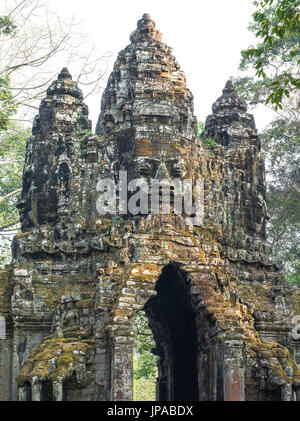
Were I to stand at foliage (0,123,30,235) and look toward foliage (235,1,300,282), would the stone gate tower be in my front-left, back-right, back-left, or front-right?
front-right

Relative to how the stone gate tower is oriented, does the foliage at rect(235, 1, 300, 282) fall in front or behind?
behind

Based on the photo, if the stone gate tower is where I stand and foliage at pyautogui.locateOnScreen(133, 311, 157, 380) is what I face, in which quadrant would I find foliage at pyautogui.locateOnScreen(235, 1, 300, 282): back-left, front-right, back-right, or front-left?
front-right

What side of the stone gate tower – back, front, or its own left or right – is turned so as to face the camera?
front

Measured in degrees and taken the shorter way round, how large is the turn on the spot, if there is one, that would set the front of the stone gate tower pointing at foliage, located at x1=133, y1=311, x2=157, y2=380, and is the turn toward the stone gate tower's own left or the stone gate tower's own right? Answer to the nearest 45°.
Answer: approximately 180°

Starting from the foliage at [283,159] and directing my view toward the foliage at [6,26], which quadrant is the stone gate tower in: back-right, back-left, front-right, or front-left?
front-left
